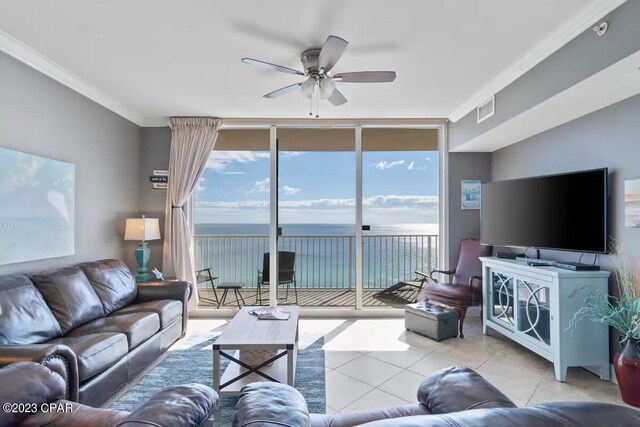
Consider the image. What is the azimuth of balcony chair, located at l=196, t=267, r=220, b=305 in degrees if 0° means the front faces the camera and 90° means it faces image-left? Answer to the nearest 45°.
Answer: approximately 225°

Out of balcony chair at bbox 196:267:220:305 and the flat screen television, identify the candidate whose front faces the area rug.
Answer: the flat screen television

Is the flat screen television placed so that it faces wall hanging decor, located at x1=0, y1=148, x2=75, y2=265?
yes

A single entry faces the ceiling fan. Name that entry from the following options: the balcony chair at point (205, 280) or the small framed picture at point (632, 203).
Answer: the small framed picture

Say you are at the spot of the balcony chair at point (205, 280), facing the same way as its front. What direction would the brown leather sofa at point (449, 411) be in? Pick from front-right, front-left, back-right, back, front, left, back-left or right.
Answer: back-right

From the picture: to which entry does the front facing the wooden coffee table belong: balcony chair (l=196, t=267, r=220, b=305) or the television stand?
the television stand

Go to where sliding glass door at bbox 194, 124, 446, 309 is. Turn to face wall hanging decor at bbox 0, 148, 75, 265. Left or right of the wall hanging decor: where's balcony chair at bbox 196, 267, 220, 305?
right

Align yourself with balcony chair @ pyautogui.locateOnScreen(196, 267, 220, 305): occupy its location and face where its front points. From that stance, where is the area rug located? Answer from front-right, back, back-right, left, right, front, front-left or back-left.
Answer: back-right

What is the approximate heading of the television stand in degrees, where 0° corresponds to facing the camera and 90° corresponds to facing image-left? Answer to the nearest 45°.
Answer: approximately 45°

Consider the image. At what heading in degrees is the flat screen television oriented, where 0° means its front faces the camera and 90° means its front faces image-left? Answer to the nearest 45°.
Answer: approximately 45°

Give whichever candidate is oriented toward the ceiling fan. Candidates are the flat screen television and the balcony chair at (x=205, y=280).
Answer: the flat screen television

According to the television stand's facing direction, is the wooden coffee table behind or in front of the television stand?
in front

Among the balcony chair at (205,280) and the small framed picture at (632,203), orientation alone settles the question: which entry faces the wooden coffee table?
the small framed picture

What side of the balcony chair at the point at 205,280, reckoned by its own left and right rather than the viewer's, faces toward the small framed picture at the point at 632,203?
right

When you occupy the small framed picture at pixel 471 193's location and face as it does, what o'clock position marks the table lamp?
The table lamp is roughly at 2 o'clock from the small framed picture.
